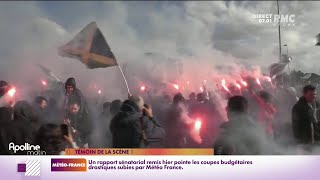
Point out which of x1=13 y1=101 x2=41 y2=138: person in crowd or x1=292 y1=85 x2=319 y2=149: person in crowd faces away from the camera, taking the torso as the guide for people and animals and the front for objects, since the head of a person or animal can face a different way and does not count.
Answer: x1=13 y1=101 x2=41 y2=138: person in crowd

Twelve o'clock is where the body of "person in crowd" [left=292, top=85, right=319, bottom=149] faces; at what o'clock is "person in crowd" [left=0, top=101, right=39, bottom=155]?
"person in crowd" [left=0, top=101, right=39, bottom=155] is roughly at 4 o'clock from "person in crowd" [left=292, top=85, right=319, bottom=149].

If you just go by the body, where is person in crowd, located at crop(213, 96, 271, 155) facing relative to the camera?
away from the camera

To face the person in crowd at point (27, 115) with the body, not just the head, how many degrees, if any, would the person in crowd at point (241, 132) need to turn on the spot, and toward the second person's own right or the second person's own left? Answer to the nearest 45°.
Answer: approximately 90° to the second person's own left

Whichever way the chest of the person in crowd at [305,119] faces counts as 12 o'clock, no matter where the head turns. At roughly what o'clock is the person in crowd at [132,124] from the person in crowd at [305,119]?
the person in crowd at [132,124] is roughly at 4 o'clock from the person in crowd at [305,119].
